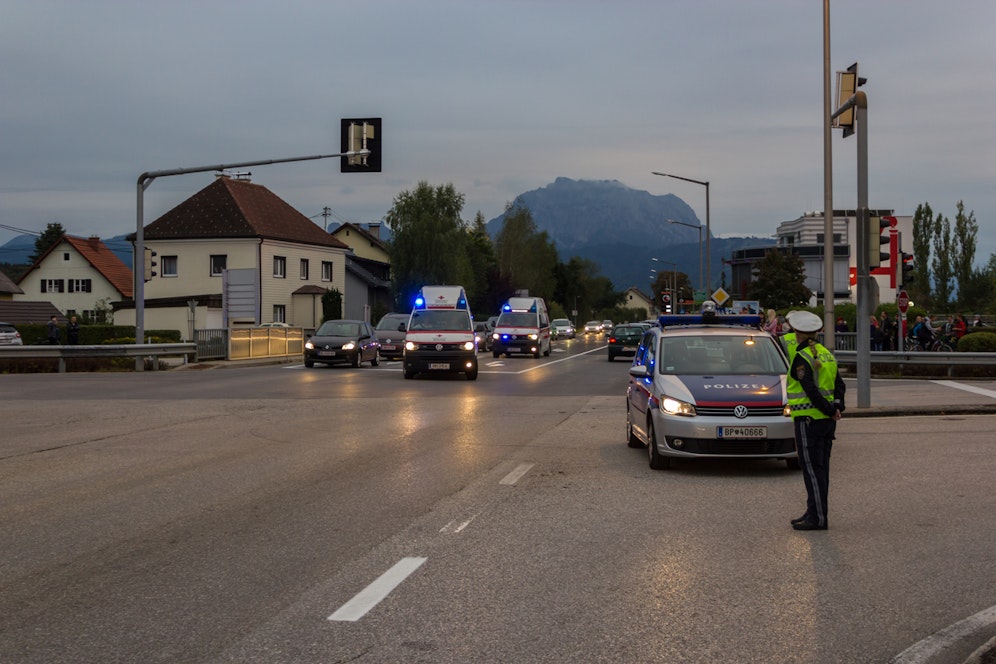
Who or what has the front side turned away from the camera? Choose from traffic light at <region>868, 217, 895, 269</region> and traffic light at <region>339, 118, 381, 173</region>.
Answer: traffic light at <region>339, 118, 381, 173</region>

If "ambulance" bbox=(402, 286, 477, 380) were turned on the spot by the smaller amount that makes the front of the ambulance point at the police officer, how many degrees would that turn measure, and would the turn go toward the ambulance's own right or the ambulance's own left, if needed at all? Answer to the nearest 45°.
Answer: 0° — it already faces them

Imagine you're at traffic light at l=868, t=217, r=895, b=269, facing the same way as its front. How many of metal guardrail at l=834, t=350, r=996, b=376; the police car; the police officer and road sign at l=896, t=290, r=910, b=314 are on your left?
2

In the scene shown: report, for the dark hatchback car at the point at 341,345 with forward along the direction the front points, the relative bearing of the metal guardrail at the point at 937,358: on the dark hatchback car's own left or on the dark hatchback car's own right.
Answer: on the dark hatchback car's own left

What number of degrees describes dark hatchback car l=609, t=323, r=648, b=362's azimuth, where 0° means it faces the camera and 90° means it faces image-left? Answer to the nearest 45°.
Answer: approximately 180°

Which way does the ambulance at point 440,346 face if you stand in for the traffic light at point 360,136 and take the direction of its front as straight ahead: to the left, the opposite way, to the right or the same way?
the opposite way

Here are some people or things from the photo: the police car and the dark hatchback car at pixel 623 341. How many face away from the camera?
1
